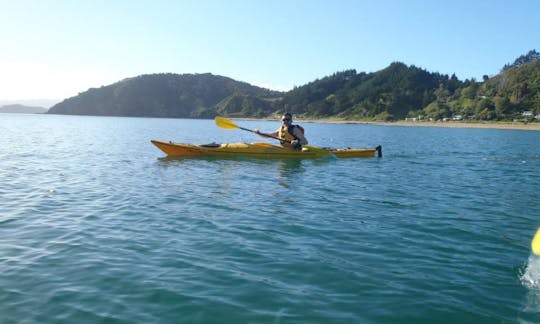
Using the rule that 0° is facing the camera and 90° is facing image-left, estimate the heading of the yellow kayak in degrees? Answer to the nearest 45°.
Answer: approximately 90°
